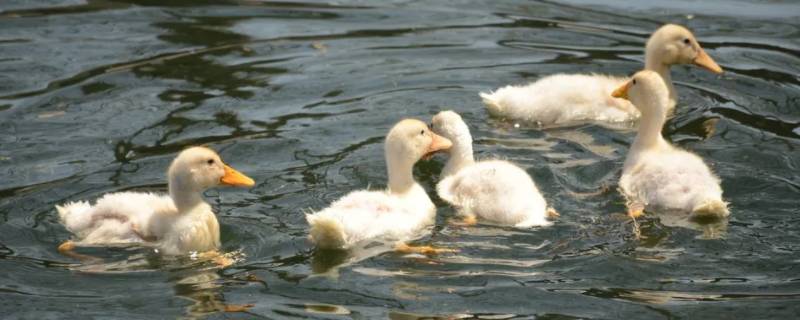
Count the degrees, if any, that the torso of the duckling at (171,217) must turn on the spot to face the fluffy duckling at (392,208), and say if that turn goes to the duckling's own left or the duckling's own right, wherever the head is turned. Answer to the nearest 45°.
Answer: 0° — it already faces it

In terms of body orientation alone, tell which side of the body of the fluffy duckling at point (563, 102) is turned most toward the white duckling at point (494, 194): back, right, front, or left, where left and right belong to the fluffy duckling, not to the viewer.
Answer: right

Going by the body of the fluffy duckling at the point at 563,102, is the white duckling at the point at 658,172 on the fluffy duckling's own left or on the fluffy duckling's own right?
on the fluffy duckling's own right

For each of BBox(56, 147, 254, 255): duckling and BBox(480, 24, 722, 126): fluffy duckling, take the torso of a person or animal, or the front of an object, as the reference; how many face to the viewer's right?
2

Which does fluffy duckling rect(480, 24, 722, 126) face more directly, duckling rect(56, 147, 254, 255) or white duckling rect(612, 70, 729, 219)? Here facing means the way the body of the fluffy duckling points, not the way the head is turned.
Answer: the white duckling

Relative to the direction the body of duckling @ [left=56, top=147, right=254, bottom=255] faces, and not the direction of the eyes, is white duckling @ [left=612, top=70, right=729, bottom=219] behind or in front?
in front

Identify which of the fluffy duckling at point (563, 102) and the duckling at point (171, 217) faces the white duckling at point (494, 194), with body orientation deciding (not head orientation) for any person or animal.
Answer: the duckling

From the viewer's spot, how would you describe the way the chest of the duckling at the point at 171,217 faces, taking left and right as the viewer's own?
facing to the right of the viewer

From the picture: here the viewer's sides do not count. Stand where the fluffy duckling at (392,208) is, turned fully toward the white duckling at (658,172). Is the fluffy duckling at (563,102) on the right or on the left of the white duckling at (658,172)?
left

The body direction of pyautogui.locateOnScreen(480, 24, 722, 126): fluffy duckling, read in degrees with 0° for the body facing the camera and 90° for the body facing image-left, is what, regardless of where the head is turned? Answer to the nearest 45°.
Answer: approximately 270°

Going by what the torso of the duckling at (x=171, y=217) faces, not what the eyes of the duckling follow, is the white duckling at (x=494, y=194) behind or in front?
in front
